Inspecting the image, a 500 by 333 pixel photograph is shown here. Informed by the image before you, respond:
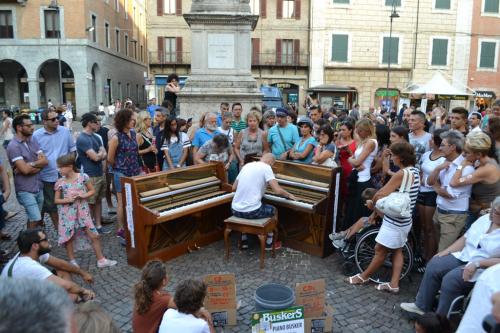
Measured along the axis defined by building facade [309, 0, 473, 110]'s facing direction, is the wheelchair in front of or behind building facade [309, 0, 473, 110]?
in front

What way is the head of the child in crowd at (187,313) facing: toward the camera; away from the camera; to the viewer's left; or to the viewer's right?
away from the camera

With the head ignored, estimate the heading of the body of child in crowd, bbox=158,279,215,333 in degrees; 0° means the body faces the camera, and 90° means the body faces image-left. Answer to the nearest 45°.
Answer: approximately 180°

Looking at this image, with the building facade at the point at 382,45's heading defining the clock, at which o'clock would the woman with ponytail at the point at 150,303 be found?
The woman with ponytail is roughly at 12 o'clock from the building facade.

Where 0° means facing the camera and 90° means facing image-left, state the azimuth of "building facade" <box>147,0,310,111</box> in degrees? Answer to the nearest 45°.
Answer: approximately 0°

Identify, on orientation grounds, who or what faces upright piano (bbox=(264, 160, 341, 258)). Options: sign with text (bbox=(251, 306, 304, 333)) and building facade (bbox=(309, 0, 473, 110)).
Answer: the building facade

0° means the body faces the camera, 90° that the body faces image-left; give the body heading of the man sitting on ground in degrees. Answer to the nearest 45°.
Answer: approximately 270°

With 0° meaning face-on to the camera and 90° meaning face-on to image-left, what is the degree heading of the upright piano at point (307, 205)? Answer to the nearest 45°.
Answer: approximately 45°

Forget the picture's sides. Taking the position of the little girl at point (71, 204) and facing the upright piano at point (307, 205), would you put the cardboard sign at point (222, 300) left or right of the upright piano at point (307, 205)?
right

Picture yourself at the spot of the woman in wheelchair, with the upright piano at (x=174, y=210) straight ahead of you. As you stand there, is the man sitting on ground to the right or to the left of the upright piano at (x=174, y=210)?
left

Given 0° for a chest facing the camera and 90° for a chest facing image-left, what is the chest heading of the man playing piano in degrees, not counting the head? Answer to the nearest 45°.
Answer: approximately 225°
